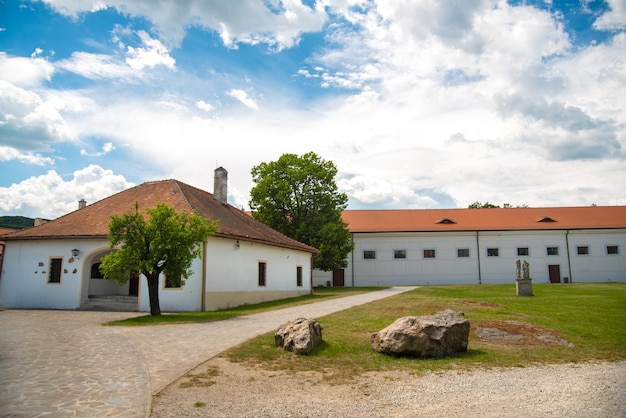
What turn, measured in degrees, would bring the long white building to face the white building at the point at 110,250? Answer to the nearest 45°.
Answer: approximately 45° to its right

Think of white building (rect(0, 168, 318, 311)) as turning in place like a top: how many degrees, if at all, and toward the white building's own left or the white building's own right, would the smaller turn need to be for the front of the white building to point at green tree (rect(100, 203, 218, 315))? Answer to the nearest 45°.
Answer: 0° — it already faces it

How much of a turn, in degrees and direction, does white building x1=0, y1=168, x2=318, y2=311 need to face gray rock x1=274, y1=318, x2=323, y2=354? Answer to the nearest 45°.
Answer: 0° — it already faces it

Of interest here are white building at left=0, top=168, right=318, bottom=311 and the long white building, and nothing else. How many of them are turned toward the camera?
2

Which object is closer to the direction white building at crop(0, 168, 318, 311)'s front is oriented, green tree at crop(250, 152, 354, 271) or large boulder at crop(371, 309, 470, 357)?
the large boulder

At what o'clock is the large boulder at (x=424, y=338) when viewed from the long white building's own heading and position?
The large boulder is roughly at 12 o'clock from the long white building.

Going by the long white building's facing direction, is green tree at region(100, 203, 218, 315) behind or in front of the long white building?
in front

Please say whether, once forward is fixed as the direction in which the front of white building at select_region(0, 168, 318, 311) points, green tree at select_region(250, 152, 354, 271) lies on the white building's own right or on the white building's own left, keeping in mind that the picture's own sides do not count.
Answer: on the white building's own left

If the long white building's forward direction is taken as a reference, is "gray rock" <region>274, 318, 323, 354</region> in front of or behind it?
in front

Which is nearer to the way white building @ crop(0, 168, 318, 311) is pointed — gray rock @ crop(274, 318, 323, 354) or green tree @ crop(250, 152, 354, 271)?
the gray rock

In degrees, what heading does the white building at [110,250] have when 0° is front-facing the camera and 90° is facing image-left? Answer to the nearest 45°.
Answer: approximately 0°
